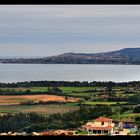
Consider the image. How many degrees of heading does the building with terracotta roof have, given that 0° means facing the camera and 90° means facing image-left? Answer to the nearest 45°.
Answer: approximately 0°
